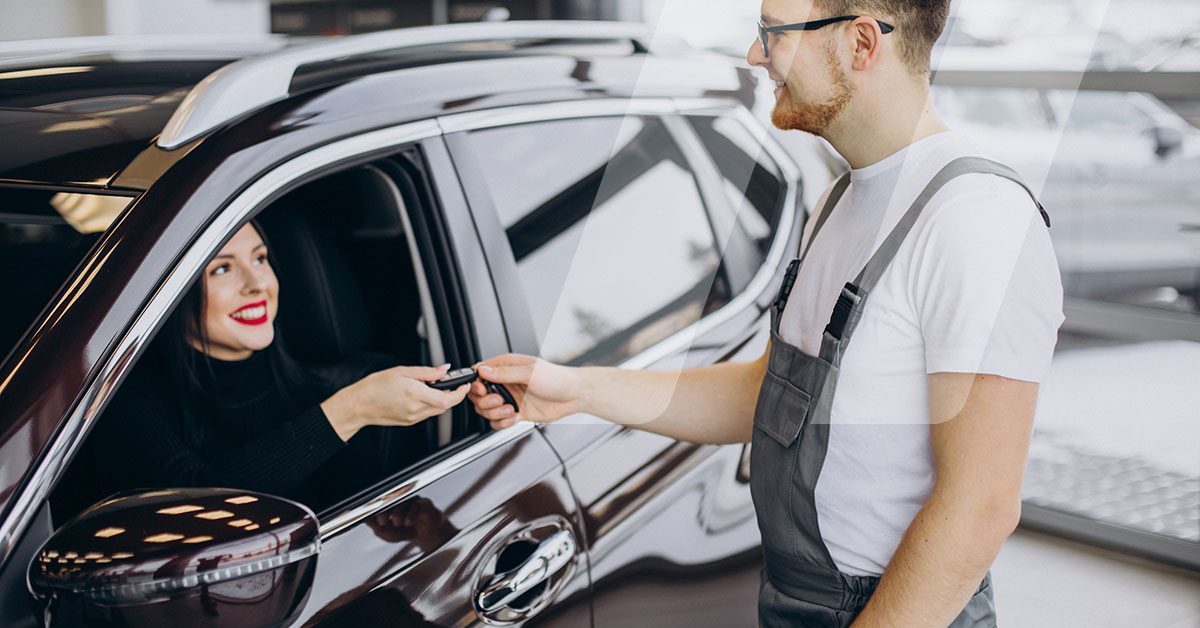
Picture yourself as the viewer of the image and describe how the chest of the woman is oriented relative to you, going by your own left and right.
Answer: facing the viewer and to the right of the viewer

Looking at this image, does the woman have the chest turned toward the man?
yes

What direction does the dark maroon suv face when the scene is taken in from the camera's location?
facing the viewer and to the left of the viewer

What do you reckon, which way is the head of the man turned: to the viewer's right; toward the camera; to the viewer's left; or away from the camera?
to the viewer's left

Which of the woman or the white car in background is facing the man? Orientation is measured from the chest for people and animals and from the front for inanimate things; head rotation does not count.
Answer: the woman

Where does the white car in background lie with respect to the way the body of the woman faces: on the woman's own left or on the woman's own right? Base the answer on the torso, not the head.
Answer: on the woman's own left

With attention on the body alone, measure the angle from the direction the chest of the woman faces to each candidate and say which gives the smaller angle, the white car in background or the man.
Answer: the man

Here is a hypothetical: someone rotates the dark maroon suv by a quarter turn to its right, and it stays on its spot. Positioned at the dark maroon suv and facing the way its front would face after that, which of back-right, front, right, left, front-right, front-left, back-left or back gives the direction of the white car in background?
right

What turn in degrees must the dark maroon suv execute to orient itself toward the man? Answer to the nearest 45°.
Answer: approximately 90° to its left
